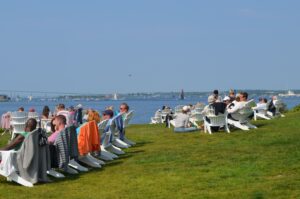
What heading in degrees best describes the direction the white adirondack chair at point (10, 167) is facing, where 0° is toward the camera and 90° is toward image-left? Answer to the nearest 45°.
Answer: approximately 135°

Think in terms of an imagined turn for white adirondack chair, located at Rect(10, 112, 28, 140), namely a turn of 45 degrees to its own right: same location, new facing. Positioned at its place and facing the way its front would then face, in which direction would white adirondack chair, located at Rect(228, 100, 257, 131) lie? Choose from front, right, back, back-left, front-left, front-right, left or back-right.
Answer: right

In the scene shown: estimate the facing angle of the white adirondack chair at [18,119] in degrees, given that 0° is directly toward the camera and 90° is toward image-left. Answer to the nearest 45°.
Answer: approximately 180°

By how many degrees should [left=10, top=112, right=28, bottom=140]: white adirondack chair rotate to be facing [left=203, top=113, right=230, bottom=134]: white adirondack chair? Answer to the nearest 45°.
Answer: approximately 135° to its right
